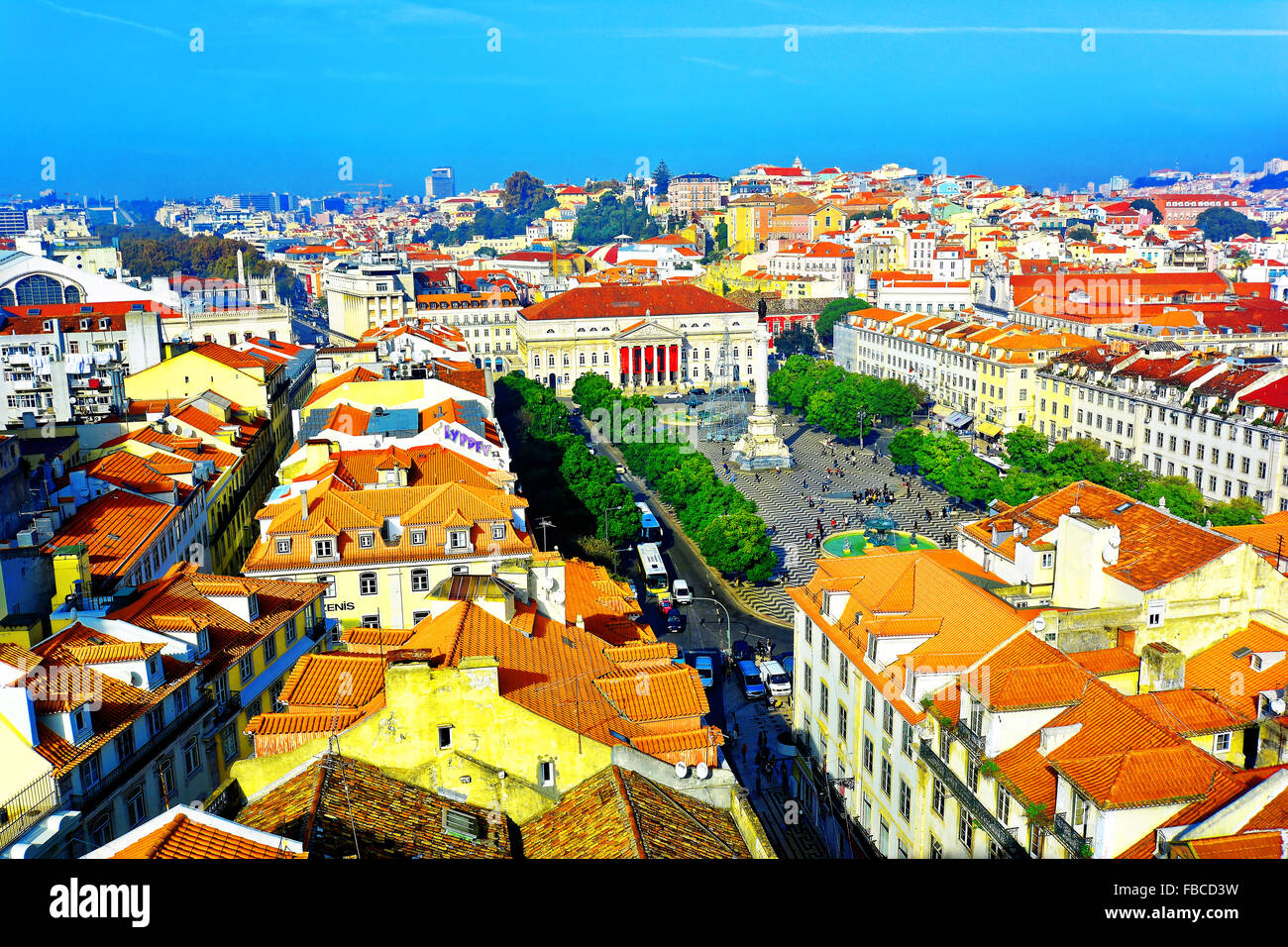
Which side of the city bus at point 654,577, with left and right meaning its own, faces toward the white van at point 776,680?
front

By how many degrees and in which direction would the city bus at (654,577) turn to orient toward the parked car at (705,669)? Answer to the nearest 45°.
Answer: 0° — it already faces it

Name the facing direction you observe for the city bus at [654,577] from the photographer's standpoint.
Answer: facing the viewer

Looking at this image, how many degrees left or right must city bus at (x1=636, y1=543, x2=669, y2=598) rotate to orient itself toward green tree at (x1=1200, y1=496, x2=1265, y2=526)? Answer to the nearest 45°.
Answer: approximately 90° to its left

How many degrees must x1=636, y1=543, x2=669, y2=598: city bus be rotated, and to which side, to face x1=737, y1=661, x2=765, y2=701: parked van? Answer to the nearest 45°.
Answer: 0° — it already faces it

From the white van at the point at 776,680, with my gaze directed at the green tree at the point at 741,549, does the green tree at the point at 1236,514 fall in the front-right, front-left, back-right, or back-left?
front-right

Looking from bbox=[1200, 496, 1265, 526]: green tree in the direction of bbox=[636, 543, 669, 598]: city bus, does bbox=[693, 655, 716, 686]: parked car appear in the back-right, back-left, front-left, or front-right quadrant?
front-left

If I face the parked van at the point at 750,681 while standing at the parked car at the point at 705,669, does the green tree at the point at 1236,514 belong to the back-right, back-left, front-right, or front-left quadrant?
front-left

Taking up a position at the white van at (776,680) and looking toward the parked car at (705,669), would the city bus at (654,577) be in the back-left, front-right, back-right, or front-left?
front-right

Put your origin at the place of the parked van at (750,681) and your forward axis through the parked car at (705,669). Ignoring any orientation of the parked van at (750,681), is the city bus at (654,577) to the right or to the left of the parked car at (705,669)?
right

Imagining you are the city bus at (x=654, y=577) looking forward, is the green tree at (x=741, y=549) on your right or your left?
on your left
